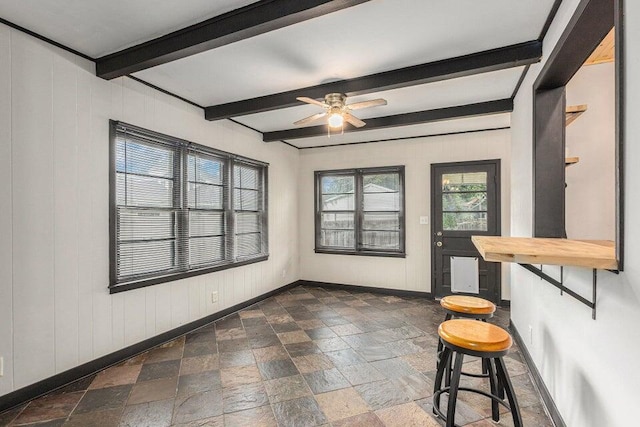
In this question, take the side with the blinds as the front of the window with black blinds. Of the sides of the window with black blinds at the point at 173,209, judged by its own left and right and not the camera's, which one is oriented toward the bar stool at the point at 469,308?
front

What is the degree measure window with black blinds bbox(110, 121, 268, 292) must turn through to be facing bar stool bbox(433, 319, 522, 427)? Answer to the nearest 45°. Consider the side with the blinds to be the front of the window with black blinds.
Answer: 0° — it already faces it

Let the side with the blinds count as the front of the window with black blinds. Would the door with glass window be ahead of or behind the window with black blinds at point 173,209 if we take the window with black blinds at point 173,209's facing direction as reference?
ahead

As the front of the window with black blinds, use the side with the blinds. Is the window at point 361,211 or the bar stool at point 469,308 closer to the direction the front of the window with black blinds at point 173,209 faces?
the bar stool

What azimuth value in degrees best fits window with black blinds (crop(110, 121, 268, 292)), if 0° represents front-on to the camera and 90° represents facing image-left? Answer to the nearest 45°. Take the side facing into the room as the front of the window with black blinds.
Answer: approximately 315°

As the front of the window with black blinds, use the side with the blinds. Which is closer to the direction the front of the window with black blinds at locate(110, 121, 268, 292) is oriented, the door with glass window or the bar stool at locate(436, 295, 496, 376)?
the bar stool
